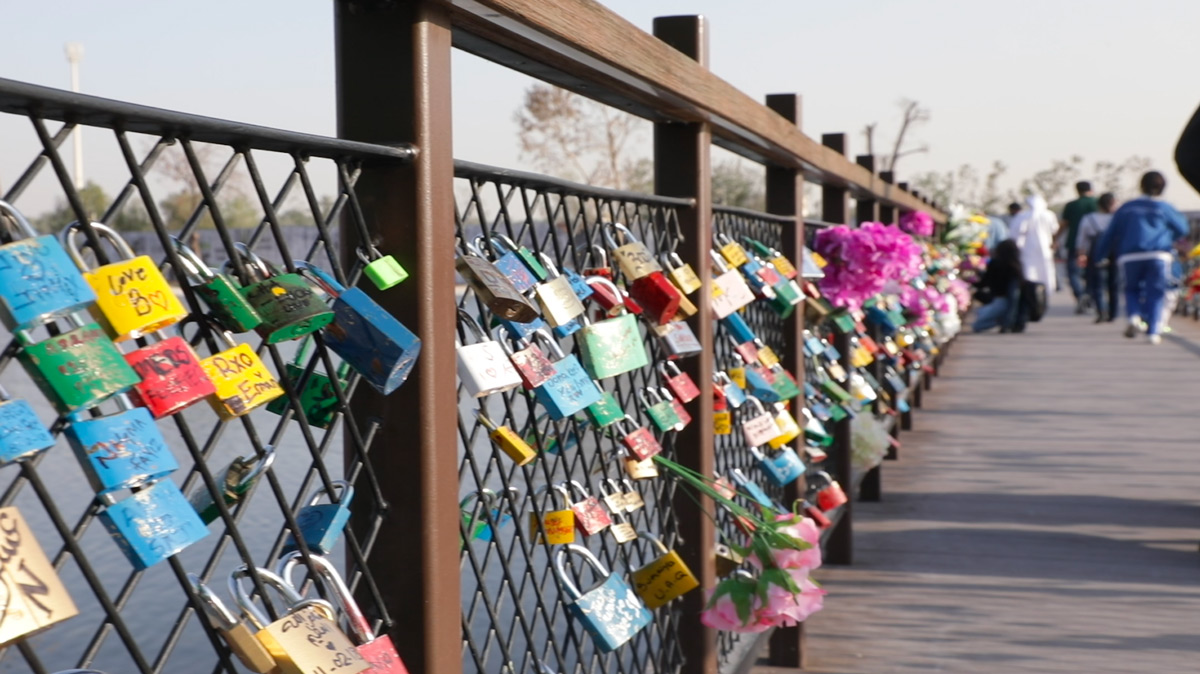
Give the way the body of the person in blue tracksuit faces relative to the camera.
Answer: away from the camera

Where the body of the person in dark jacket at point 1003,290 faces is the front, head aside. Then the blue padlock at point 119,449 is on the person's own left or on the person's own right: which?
on the person's own left

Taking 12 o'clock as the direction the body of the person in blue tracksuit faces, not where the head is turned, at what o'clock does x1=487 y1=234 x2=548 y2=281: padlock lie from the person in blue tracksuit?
The padlock is roughly at 6 o'clock from the person in blue tracksuit.

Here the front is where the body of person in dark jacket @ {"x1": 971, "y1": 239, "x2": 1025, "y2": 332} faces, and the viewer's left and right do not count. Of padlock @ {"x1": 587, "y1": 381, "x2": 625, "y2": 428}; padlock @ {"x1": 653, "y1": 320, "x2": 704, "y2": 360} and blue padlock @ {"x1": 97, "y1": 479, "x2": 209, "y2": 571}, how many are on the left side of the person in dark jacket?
3

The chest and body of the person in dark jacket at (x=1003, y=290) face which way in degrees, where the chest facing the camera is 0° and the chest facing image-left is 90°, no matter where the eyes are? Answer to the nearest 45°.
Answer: approximately 90°

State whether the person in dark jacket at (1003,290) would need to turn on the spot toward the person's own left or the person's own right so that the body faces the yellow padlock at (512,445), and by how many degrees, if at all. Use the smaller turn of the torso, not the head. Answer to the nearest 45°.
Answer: approximately 90° to the person's own left

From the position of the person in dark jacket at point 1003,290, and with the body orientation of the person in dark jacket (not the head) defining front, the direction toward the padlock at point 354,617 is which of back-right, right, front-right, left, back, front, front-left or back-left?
left

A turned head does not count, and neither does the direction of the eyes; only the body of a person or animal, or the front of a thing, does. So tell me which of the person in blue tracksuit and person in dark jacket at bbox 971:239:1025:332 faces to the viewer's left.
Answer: the person in dark jacket

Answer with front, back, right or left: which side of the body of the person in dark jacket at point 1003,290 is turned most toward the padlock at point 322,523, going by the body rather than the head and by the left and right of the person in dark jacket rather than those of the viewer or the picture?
left

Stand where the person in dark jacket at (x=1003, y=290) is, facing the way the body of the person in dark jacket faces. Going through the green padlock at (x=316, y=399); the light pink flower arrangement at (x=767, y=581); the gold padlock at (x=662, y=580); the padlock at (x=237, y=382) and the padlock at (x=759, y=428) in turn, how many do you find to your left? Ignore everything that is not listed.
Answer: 5

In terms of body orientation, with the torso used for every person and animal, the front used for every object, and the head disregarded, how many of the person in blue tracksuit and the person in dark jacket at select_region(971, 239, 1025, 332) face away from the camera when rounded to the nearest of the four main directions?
1

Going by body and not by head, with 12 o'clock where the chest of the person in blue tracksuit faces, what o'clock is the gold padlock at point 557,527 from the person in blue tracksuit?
The gold padlock is roughly at 6 o'clock from the person in blue tracksuit.

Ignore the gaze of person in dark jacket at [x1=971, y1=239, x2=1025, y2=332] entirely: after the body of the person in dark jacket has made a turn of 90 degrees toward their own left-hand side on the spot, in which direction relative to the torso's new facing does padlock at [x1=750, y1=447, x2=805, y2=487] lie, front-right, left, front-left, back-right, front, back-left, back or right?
front

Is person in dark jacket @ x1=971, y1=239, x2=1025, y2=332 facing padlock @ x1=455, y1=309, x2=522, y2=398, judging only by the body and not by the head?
no

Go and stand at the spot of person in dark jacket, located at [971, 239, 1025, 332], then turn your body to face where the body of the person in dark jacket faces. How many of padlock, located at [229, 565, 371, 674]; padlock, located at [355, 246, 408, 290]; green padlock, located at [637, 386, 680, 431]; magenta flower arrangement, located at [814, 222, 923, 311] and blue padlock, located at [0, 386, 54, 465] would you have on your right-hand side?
0

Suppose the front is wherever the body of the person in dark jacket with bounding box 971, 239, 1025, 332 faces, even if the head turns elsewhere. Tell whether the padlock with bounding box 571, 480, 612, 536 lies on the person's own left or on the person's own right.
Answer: on the person's own left

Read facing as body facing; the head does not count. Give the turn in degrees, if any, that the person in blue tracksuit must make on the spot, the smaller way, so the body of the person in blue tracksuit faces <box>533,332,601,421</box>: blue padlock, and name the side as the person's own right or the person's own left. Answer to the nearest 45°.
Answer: approximately 180°

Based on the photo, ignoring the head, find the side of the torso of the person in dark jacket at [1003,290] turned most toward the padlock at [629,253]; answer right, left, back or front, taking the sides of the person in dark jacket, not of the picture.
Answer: left

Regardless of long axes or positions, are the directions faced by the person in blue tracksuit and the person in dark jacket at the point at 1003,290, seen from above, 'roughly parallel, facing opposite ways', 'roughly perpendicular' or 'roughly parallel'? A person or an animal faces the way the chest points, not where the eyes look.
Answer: roughly perpendicular

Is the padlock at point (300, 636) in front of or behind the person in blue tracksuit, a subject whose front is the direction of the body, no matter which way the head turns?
behind

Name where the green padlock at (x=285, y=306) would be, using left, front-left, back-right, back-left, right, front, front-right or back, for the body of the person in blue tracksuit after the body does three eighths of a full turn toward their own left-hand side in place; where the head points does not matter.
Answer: front-left
